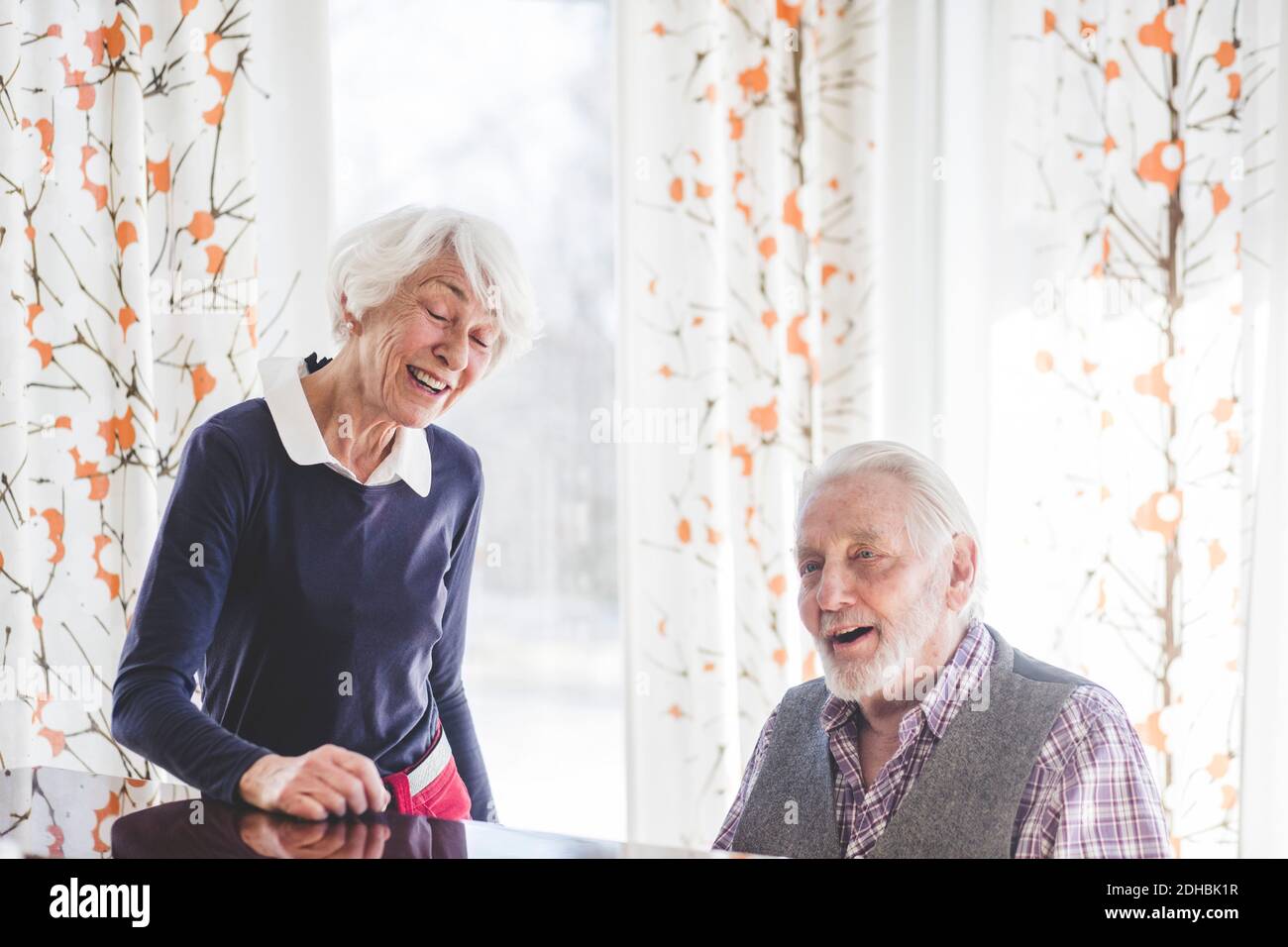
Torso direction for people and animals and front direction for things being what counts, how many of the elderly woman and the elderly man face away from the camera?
0

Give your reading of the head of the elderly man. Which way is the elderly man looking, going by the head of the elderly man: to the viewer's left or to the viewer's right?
to the viewer's left

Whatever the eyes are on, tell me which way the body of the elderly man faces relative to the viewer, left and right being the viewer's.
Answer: facing the viewer and to the left of the viewer

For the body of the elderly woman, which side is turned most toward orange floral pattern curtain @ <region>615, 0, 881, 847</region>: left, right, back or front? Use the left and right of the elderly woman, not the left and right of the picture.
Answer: left

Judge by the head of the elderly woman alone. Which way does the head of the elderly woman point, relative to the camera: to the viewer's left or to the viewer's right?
to the viewer's right

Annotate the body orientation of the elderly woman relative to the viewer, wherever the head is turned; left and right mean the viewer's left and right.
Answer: facing the viewer and to the right of the viewer
